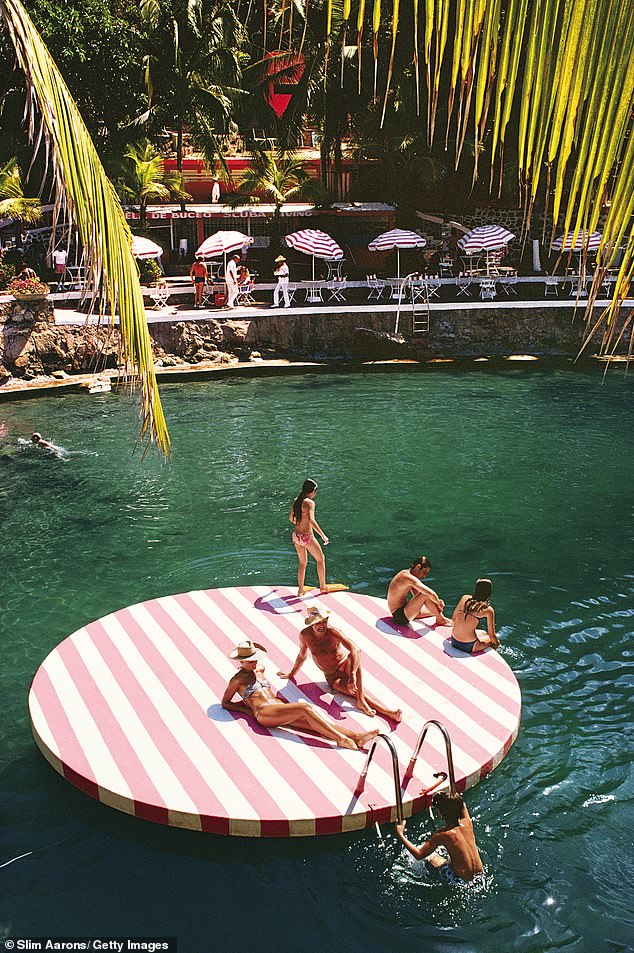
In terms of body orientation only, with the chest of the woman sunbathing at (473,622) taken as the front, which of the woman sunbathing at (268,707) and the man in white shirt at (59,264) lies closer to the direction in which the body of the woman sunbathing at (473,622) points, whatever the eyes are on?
the man in white shirt

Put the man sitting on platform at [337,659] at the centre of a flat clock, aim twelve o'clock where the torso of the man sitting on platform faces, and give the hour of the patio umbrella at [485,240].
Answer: The patio umbrella is roughly at 8 o'clock from the man sitting on platform.

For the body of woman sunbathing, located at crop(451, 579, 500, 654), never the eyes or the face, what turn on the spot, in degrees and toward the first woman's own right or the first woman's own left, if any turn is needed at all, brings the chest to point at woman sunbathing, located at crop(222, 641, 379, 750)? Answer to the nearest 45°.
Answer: approximately 180°

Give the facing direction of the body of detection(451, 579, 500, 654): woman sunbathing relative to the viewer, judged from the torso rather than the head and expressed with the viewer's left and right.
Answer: facing away from the viewer and to the right of the viewer

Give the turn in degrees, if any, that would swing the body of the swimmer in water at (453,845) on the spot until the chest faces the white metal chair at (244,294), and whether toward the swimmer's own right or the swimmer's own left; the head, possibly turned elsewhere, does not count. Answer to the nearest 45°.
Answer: approximately 45° to the swimmer's own right

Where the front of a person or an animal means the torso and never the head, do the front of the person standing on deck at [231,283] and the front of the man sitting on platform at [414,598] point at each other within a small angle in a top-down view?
no

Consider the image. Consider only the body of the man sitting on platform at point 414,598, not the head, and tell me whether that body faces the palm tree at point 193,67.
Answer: no

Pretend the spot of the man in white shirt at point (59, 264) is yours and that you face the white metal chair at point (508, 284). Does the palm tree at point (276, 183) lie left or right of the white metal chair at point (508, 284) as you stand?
left

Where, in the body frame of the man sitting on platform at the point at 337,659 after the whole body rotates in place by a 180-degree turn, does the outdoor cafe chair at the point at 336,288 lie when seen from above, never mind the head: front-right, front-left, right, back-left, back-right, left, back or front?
front-right

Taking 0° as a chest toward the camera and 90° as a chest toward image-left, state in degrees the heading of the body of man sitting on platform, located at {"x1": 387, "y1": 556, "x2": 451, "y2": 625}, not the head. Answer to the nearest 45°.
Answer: approximately 270°

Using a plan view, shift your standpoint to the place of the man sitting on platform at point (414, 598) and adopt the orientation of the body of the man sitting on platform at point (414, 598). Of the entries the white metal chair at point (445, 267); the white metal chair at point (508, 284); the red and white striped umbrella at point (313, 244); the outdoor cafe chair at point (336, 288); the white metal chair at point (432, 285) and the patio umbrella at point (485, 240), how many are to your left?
6

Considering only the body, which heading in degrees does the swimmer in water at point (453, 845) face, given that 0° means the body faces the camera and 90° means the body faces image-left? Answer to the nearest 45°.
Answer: approximately 135°

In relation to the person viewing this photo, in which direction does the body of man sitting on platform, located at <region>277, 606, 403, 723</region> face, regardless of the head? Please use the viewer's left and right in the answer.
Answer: facing the viewer and to the right of the viewer
